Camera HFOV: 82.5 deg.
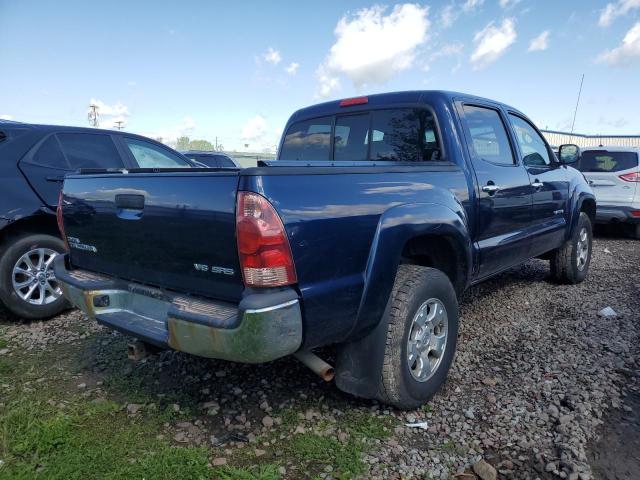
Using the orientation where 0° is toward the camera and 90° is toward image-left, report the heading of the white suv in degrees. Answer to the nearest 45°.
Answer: approximately 180°

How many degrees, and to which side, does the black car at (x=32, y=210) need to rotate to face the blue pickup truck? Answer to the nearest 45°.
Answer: approximately 45° to its right

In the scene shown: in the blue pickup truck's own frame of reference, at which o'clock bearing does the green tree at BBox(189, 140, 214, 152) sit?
The green tree is roughly at 10 o'clock from the blue pickup truck.

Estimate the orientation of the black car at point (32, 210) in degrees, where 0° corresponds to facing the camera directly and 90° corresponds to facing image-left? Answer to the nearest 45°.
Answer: approximately 270°

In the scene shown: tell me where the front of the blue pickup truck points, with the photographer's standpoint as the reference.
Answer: facing away from the viewer and to the right of the viewer

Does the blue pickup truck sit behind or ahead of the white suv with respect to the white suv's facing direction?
behind

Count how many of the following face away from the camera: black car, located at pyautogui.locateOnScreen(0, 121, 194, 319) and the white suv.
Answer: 1

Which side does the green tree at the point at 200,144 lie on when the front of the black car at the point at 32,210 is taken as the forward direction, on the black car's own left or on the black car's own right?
on the black car's own left

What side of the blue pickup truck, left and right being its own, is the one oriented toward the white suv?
front

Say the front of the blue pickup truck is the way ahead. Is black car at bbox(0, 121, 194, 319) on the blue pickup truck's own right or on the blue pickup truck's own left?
on the blue pickup truck's own left

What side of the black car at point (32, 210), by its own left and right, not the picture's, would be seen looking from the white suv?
front

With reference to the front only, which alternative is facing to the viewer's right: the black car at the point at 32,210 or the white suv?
the black car
